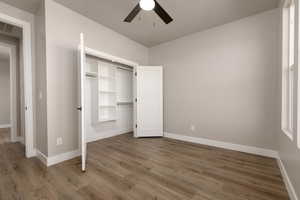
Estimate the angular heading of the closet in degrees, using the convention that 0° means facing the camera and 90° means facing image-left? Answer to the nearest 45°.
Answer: approximately 315°

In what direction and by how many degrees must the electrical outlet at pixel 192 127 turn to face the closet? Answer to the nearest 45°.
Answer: approximately 90° to its right

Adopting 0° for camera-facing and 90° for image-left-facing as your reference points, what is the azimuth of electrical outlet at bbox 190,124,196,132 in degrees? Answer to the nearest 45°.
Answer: approximately 0°
